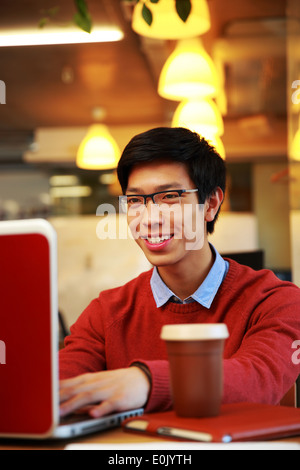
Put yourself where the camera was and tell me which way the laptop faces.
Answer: facing away from the viewer and to the right of the viewer

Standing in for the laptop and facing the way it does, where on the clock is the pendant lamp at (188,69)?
The pendant lamp is roughly at 11 o'clock from the laptop.

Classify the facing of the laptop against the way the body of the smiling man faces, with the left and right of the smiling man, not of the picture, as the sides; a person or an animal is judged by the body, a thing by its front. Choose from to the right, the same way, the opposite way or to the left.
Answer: the opposite way

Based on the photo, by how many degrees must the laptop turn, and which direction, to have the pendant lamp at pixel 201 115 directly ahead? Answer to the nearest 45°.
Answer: approximately 45° to its left

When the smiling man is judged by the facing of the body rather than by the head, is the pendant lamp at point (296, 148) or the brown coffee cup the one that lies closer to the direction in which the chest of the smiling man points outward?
the brown coffee cup

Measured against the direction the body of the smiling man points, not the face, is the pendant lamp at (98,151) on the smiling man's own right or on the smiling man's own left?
on the smiling man's own right

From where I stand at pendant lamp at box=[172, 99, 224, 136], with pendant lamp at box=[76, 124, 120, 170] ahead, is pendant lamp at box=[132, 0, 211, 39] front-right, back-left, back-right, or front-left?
back-left

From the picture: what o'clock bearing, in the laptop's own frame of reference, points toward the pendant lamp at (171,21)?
The pendant lamp is roughly at 11 o'clock from the laptop.

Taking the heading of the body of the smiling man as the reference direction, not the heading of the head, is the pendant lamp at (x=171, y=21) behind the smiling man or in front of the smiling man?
behind

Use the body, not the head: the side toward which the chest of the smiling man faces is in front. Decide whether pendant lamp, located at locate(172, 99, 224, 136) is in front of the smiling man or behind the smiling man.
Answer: behind
